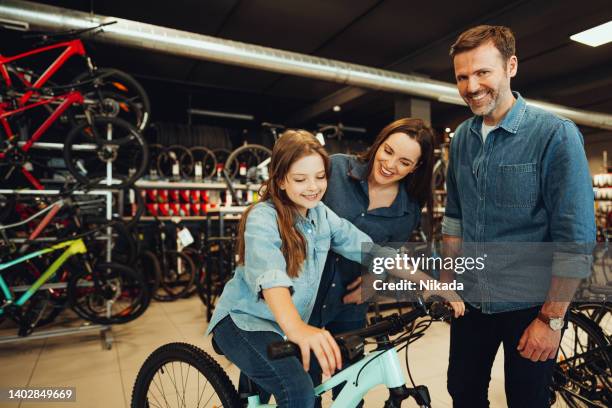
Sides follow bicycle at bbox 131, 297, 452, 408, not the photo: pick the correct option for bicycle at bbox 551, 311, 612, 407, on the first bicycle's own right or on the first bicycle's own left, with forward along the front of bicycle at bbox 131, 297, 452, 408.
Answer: on the first bicycle's own left

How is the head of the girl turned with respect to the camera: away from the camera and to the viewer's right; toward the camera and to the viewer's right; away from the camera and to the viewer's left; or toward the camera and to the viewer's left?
toward the camera and to the viewer's right

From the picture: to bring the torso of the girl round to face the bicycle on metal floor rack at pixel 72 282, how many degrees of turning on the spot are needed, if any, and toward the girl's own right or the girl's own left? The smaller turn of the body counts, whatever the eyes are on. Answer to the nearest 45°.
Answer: approximately 180°

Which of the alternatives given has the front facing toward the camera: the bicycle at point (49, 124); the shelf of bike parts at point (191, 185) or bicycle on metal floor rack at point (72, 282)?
the shelf of bike parts

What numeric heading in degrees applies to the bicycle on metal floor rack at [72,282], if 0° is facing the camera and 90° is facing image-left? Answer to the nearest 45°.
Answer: approximately 270°

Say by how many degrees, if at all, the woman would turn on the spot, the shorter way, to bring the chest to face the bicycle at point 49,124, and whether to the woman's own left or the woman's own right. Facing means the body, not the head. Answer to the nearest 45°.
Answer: approximately 90° to the woman's own right

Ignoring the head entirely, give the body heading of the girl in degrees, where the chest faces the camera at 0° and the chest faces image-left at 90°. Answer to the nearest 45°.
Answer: approximately 315°

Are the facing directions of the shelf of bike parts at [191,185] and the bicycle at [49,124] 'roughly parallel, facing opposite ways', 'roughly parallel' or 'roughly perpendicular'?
roughly perpendicular

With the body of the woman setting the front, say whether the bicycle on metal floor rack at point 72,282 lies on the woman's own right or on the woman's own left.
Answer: on the woman's own right

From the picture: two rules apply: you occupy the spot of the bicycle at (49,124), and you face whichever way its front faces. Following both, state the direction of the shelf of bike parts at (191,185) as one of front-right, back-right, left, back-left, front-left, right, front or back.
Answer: front-left

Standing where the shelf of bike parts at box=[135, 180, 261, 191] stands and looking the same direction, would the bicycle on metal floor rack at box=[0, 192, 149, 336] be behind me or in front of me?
in front

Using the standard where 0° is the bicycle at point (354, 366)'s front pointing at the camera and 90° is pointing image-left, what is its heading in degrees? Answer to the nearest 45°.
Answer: approximately 315°

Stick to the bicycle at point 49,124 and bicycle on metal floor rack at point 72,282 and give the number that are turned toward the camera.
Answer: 0
